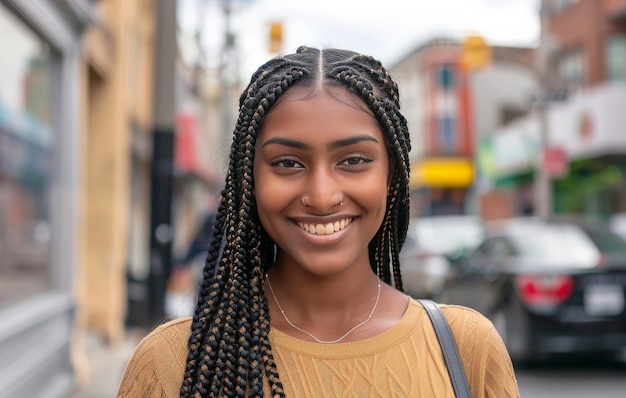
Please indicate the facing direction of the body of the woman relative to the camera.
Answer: toward the camera

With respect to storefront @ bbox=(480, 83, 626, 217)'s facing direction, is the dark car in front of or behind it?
in front

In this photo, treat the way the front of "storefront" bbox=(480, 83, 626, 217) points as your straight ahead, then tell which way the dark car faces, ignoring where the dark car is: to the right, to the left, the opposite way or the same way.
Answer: to the right

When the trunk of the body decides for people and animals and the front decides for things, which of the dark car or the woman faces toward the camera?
the woman

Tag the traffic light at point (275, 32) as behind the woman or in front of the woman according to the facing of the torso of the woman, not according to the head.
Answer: behind

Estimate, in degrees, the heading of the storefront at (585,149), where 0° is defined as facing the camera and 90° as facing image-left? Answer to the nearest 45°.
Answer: approximately 45°

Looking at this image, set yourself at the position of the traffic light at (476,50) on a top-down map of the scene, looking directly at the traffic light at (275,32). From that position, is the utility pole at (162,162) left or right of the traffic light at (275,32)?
left

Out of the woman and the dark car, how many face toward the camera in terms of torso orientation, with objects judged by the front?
1

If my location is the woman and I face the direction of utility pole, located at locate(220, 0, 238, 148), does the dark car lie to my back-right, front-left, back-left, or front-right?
front-right

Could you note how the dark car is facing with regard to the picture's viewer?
facing away from the viewer and to the left of the viewer

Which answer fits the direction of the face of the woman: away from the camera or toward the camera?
toward the camera

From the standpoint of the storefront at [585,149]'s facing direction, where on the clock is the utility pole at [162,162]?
The utility pole is roughly at 11 o'clock from the storefront.
